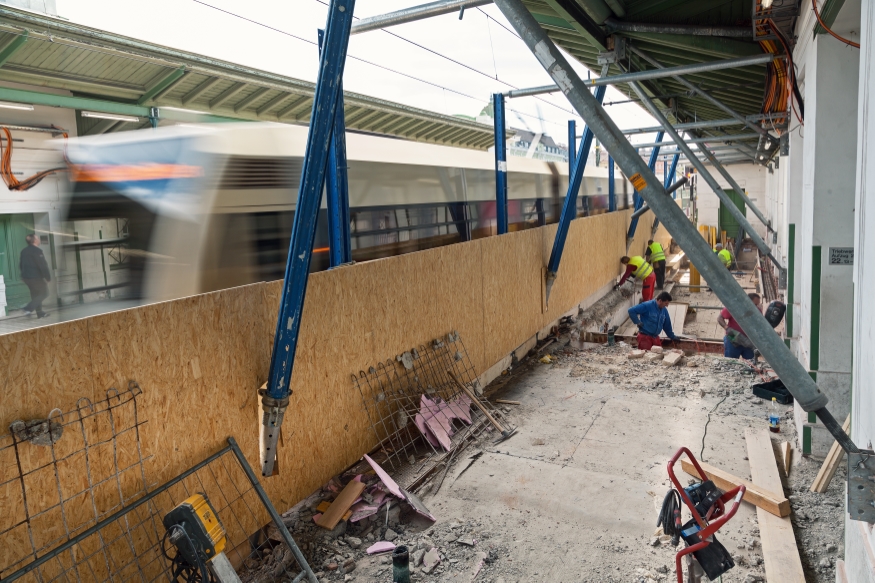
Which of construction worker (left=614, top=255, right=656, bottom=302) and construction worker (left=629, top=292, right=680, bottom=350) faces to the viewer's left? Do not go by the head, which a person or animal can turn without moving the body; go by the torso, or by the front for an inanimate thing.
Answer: construction worker (left=614, top=255, right=656, bottom=302)

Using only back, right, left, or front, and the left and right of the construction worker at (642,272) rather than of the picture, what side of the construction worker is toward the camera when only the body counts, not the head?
left

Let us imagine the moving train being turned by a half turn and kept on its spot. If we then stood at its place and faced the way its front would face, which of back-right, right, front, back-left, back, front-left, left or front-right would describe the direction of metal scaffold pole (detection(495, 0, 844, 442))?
right

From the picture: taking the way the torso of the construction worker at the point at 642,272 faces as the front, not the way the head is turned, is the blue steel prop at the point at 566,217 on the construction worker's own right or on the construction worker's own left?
on the construction worker's own left

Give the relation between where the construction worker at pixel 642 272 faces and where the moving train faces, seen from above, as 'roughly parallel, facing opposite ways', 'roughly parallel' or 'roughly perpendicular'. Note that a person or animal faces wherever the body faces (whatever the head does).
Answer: roughly perpendicular

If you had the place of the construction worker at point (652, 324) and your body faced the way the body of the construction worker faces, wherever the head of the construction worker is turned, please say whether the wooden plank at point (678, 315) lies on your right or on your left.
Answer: on your left
